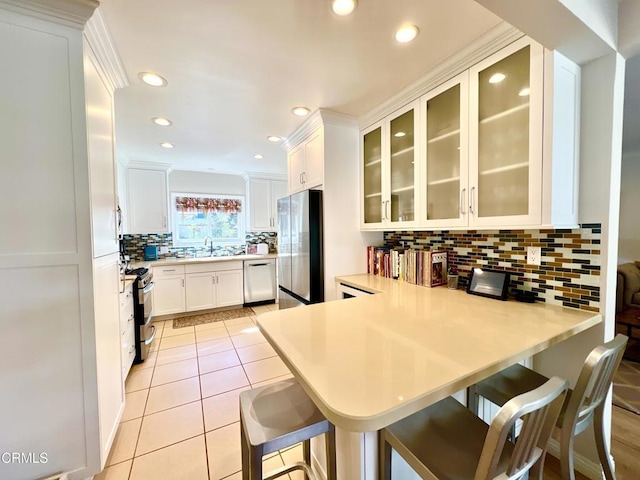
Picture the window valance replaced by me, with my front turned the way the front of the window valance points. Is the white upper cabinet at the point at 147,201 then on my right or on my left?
on my right

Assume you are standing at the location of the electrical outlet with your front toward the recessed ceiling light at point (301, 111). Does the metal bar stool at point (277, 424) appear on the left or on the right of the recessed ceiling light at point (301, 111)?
left

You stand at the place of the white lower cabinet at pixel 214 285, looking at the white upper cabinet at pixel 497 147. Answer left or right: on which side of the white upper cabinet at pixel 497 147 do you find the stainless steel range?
right

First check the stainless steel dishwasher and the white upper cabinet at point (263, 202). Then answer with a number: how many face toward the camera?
2

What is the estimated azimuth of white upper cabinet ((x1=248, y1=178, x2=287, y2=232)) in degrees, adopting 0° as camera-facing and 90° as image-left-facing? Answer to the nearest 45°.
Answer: approximately 0°

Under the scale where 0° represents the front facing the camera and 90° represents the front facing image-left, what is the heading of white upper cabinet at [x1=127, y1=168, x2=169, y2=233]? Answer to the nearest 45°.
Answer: approximately 0°

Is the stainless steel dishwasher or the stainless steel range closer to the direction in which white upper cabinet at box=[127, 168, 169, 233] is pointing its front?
the stainless steel range
